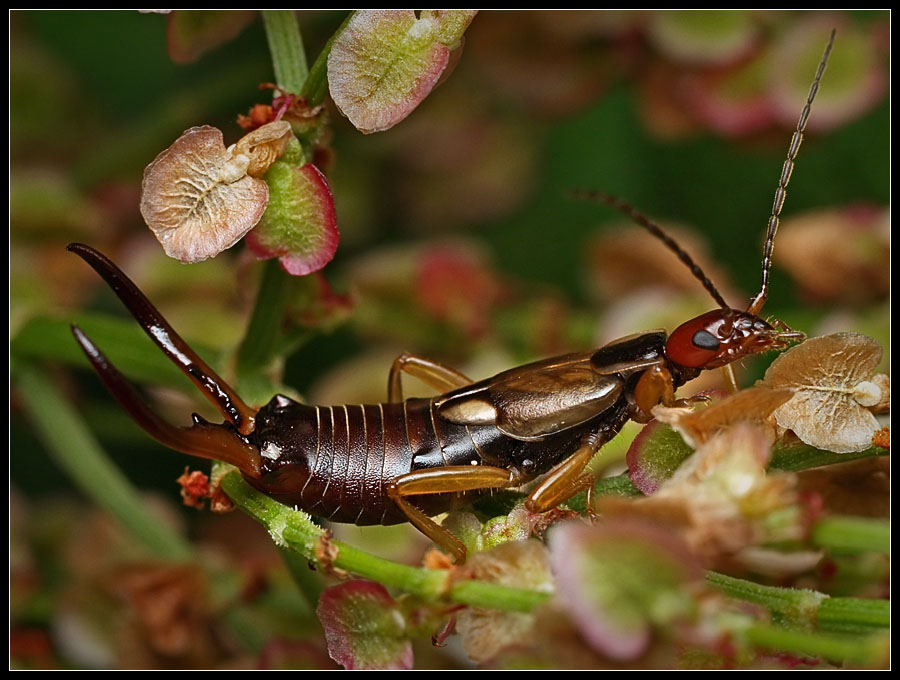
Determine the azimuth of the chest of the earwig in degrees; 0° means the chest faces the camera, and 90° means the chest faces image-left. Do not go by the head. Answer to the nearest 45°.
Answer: approximately 270°
